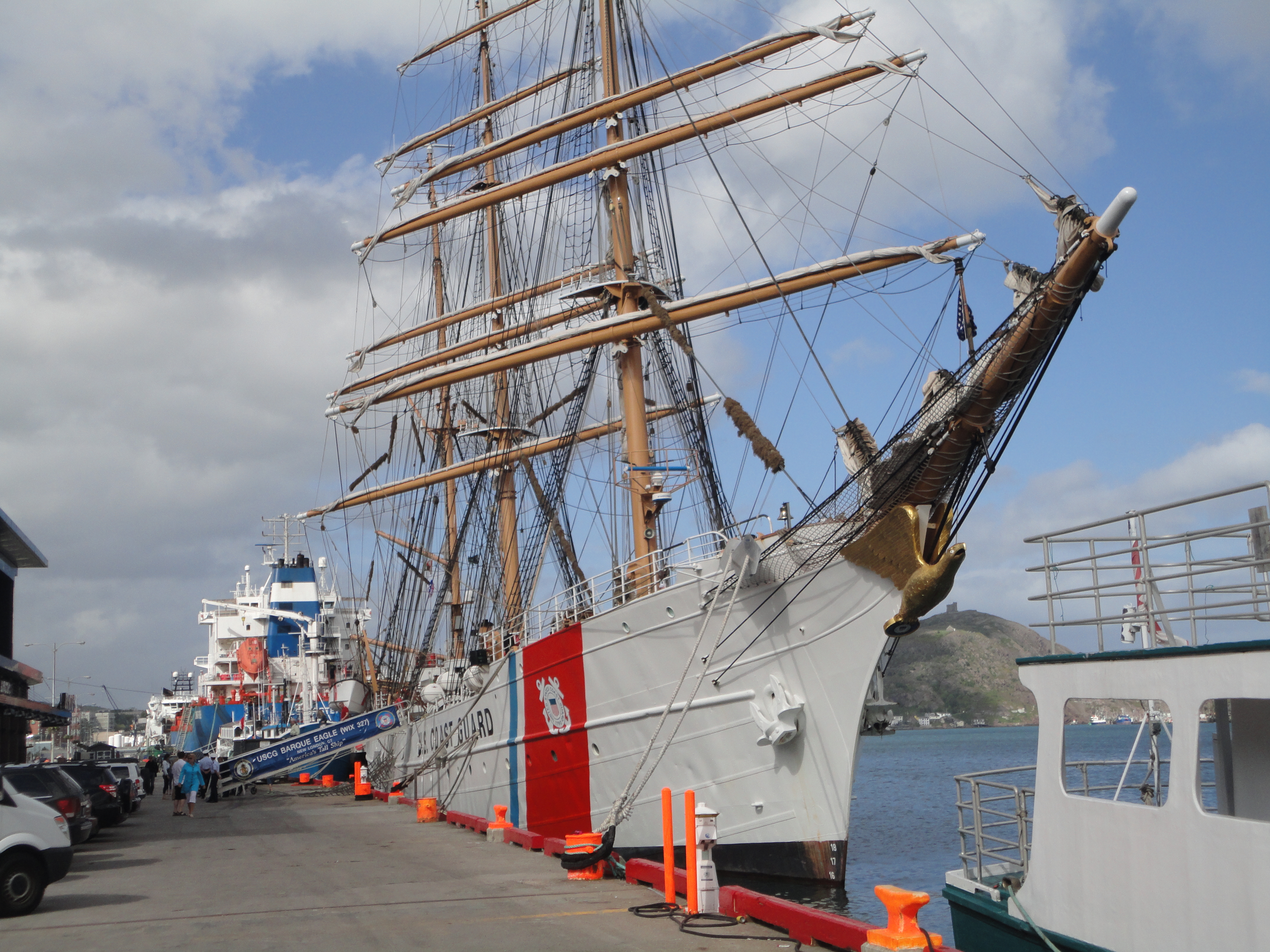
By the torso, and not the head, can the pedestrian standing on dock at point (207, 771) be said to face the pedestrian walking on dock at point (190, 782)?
no

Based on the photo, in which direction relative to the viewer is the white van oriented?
to the viewer's right

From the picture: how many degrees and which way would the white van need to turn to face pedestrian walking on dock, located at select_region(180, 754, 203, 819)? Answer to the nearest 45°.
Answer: approximately 90° to its left

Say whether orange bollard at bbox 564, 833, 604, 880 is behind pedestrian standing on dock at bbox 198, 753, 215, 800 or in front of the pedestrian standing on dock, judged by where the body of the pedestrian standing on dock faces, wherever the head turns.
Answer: behind

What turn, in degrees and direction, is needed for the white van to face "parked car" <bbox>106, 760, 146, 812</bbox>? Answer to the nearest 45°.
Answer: approximately 90° to its left

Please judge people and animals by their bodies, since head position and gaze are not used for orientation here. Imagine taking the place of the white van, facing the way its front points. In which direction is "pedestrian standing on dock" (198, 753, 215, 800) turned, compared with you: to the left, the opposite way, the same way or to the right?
to the left

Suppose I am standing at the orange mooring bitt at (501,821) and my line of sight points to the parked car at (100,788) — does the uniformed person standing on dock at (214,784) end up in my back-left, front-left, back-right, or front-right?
front-right

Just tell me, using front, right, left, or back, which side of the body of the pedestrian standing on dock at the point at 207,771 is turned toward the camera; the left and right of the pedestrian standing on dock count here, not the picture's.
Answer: back

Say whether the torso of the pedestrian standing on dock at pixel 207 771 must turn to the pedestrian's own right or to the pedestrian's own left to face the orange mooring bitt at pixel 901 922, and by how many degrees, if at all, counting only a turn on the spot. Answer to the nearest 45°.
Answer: approximately 180°

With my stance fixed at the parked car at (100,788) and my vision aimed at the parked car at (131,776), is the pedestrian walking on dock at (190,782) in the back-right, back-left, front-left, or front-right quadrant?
front-right

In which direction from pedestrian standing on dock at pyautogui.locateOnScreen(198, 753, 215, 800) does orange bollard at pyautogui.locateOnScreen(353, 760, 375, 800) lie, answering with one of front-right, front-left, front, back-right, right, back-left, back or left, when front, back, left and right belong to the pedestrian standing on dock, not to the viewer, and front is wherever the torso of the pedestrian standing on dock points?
back-right

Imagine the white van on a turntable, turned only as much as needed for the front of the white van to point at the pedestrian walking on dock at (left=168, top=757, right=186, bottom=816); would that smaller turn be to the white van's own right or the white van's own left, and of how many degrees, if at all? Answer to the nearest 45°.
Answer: approximately 90° to the white van's own left

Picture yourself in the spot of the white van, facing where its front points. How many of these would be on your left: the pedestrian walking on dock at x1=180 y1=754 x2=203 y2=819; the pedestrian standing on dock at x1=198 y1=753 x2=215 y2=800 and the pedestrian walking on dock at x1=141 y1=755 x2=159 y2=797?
3

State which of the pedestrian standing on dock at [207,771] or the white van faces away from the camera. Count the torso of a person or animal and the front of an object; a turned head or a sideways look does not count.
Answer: the pedestrian standing on dock

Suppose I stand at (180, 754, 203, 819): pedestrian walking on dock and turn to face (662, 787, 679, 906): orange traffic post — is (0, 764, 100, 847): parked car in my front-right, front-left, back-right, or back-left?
front-right
